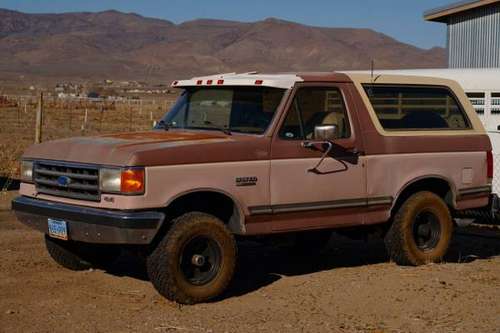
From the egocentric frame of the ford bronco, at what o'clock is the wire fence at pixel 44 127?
The wire fence is roughly at 4 o'clock from the ford bronco.

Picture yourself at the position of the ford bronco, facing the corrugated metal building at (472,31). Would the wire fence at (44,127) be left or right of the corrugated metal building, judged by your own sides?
left

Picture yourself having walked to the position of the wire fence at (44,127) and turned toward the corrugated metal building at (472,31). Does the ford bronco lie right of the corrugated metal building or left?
right

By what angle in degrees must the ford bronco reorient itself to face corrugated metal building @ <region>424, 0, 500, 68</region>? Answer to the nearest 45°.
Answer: approximately 135° to its right

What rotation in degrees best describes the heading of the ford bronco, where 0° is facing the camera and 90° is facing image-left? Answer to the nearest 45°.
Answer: approximately 45°
